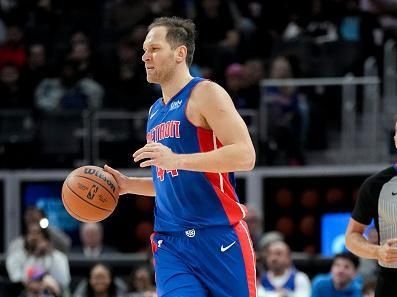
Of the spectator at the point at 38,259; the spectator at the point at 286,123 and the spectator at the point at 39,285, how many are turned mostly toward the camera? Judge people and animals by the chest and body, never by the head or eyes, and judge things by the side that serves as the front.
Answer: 3

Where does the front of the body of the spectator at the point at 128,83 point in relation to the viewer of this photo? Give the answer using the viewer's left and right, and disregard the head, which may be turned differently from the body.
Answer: facing the viewer

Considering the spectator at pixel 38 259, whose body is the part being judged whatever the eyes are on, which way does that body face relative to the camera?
toward the camera

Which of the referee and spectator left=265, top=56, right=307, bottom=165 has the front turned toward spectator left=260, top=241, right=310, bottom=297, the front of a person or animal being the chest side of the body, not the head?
spectator left=265, top=56, right=307, bottom=165

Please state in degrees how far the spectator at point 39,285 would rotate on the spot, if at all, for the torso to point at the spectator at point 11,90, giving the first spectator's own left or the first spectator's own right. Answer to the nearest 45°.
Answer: approximately 180°

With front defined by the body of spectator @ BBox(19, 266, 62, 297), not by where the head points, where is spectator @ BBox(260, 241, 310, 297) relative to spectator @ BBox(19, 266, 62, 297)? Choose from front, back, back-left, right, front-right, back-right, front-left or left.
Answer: left

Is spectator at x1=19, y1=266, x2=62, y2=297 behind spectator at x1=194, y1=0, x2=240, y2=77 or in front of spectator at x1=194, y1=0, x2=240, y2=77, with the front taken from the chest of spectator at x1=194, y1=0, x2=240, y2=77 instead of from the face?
in front

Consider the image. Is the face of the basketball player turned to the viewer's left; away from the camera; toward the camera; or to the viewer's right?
to the viewer's left
